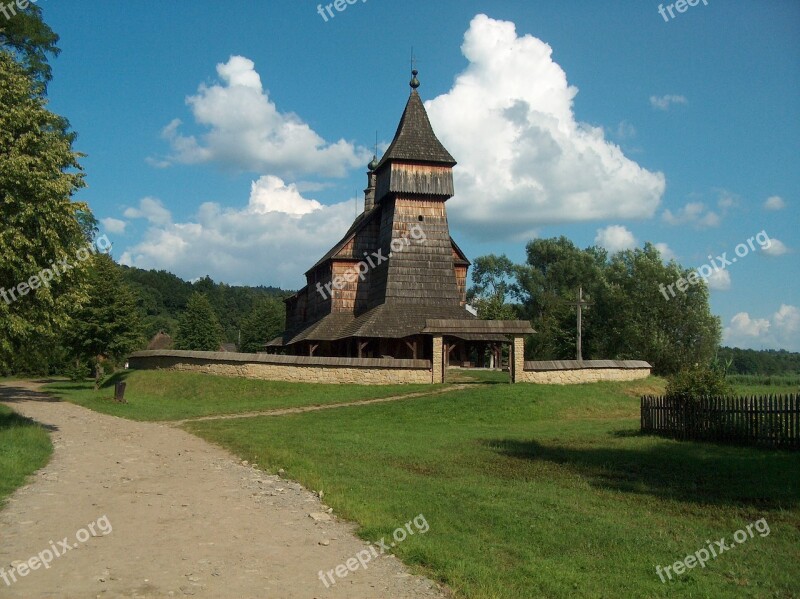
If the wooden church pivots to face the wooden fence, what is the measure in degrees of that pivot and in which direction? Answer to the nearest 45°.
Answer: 0° — it already faces it

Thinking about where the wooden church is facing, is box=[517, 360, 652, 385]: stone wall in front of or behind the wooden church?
in front

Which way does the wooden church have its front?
toward the camera

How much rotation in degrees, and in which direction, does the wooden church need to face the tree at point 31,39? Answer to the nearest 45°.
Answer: approximately 45° to its right

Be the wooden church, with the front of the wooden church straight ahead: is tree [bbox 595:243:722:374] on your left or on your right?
on your left

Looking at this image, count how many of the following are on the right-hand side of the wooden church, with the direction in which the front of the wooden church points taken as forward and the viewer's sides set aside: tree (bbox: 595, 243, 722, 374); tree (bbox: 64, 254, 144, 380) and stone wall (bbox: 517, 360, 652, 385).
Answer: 1

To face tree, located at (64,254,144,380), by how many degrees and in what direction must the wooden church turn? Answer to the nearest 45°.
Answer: approximately 90° to its right

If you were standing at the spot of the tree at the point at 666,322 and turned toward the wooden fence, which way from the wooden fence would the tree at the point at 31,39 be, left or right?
right

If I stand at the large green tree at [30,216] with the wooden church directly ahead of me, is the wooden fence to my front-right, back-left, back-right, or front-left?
front-right
